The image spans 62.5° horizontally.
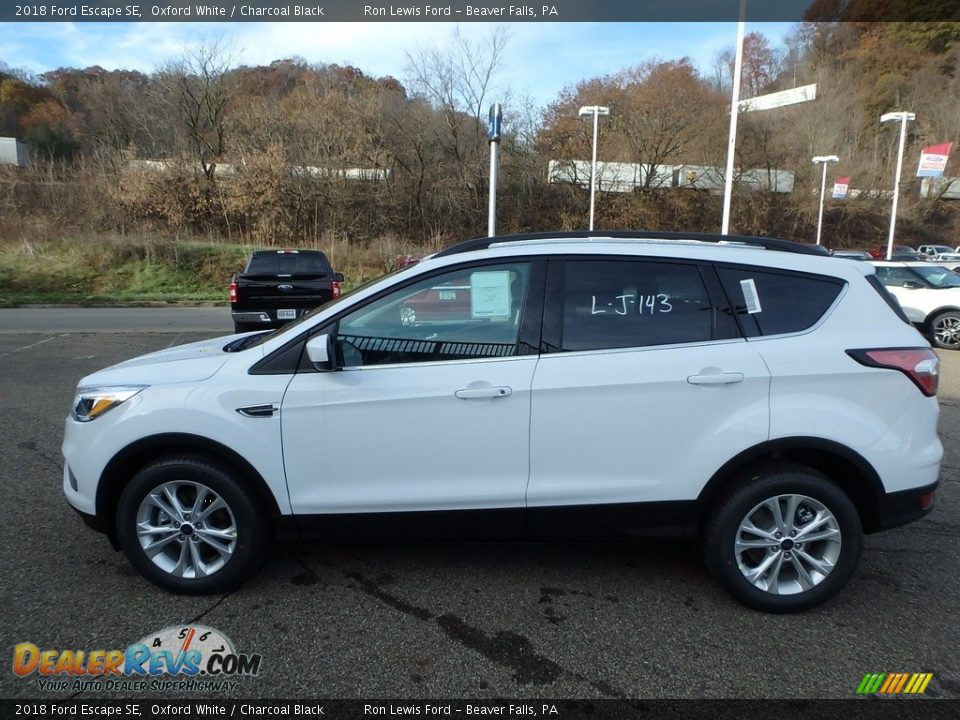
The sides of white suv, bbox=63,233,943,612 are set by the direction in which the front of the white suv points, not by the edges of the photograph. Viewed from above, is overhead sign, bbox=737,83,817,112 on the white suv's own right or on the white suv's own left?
on the white suv's own right

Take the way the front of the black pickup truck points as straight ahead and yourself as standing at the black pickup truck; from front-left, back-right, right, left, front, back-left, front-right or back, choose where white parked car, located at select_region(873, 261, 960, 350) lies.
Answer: right

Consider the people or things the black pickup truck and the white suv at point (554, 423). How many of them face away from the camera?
1

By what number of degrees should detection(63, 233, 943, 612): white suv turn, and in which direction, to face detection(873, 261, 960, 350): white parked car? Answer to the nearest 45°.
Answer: approximately 135° to its right

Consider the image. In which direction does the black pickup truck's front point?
away from the camera

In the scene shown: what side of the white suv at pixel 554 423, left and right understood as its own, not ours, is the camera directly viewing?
left

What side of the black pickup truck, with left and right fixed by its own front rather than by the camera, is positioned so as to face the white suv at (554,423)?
back

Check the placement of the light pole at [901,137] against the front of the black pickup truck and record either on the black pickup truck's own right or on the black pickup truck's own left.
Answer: on the black pickup truck's own right

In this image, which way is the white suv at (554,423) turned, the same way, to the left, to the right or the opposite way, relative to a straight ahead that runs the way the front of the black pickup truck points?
to the left

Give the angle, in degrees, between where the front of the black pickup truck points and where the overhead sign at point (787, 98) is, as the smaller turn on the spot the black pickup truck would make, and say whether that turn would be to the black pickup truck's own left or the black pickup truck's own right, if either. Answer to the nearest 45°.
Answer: approximately 90° to the black pickup truck's own right
